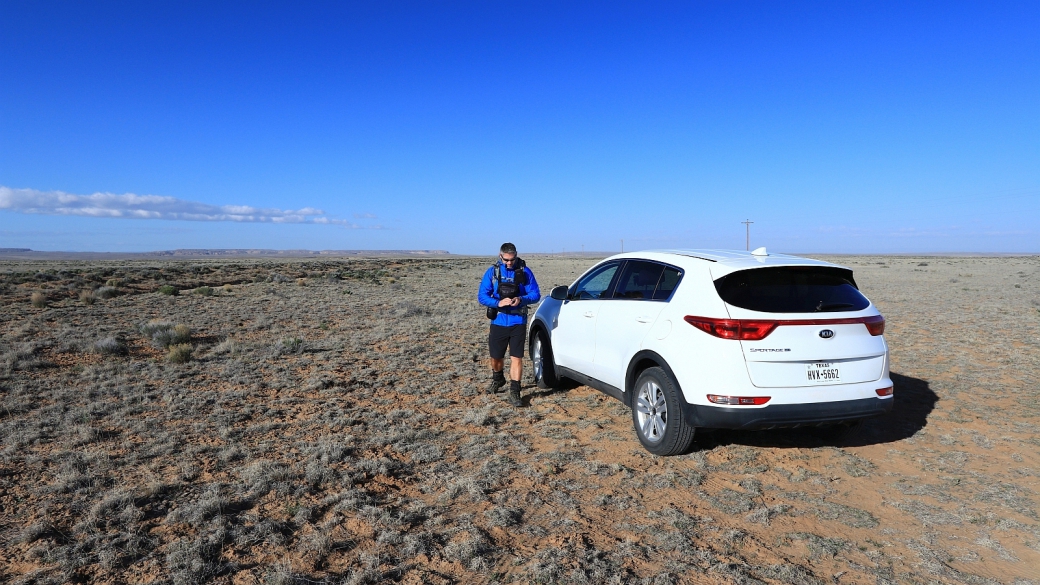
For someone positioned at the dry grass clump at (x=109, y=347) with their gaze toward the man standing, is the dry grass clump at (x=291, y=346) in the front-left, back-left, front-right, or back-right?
front-left

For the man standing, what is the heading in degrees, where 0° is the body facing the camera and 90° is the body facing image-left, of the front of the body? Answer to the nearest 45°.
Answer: approximately 0°

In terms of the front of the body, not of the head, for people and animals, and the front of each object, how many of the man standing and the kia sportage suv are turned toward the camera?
1

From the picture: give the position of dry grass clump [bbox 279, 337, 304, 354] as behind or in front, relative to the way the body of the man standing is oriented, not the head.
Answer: behind

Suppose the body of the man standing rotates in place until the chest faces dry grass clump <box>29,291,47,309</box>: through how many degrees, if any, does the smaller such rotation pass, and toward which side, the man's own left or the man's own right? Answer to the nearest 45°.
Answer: approximately 135° to the man's own right

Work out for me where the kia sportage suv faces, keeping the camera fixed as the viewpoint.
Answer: facing away from the viewer and to the left of the viewer

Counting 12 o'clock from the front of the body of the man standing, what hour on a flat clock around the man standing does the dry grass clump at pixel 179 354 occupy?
The dry grass clump is roughly at 4 o'clock from the man standing.

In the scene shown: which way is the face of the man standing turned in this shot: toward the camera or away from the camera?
toward the camera

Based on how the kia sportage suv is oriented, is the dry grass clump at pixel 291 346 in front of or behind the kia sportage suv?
in front

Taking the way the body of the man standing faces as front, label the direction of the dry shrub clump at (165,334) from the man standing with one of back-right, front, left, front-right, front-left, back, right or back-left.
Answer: back-right

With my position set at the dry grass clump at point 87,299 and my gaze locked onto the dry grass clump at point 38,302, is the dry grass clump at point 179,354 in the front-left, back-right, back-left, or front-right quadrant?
front-left

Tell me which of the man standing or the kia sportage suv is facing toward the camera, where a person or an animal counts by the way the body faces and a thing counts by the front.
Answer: the man standing

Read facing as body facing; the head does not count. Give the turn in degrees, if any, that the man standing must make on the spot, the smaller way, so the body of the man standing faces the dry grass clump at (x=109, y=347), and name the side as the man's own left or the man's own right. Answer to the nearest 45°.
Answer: approximately 135° to the man's own right
